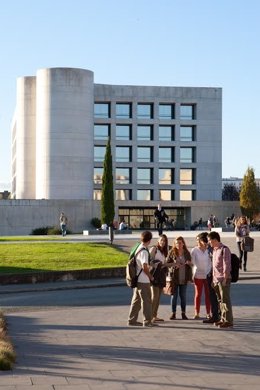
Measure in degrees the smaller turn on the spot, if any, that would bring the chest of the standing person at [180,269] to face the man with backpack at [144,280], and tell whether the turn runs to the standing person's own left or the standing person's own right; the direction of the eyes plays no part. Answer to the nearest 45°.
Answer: approximately 45° to the standing person's own right

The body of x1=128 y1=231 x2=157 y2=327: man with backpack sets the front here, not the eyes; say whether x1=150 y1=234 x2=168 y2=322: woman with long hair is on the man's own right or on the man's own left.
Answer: on the man's own left

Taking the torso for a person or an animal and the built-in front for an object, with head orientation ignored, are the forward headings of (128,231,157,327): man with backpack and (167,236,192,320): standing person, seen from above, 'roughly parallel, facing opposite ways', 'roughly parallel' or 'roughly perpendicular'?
roughly perpendicular

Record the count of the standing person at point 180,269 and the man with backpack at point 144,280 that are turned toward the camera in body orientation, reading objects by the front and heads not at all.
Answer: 1

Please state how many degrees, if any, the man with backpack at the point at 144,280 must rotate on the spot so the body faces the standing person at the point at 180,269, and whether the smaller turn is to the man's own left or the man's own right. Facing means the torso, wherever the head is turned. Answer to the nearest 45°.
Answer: approximately 45° to the man's own left

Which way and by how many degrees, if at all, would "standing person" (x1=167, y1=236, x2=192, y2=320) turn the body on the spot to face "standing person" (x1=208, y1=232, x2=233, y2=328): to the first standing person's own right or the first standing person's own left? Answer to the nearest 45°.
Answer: approximately 45° to the first standing person's own left

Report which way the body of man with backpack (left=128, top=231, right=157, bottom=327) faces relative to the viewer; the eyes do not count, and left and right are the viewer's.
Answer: facing to the right of the viewer

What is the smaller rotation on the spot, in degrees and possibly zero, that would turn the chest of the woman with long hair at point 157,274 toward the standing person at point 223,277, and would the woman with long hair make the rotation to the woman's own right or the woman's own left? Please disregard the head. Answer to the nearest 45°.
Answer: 0° — they already face them

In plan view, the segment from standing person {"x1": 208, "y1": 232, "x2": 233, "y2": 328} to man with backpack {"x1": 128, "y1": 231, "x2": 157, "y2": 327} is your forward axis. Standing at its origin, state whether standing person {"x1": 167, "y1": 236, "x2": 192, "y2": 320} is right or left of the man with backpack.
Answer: right
